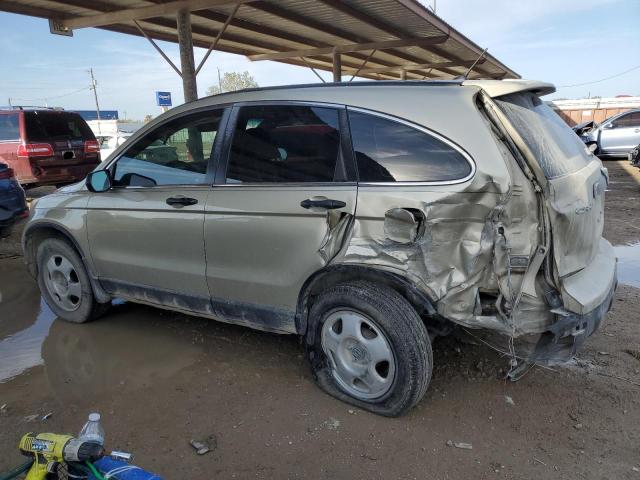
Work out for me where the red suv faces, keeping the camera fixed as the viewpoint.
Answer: facing away from the viewer and to the left of the viewer

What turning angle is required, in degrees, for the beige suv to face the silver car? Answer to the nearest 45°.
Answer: approximately 90° to its right

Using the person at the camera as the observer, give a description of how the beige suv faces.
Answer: facing away from the viewer and to the left of the viewer

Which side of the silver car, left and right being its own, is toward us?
left

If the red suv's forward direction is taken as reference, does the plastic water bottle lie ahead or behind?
behind

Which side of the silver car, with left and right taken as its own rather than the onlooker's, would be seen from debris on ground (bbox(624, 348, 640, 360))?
left

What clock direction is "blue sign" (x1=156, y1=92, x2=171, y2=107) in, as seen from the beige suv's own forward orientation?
The blue sign is roughly at 1 o'clock from the beige suv.

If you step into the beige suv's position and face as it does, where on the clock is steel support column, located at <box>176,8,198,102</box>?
The steel support column is roughly at 1 o'clock from the beige suv.
